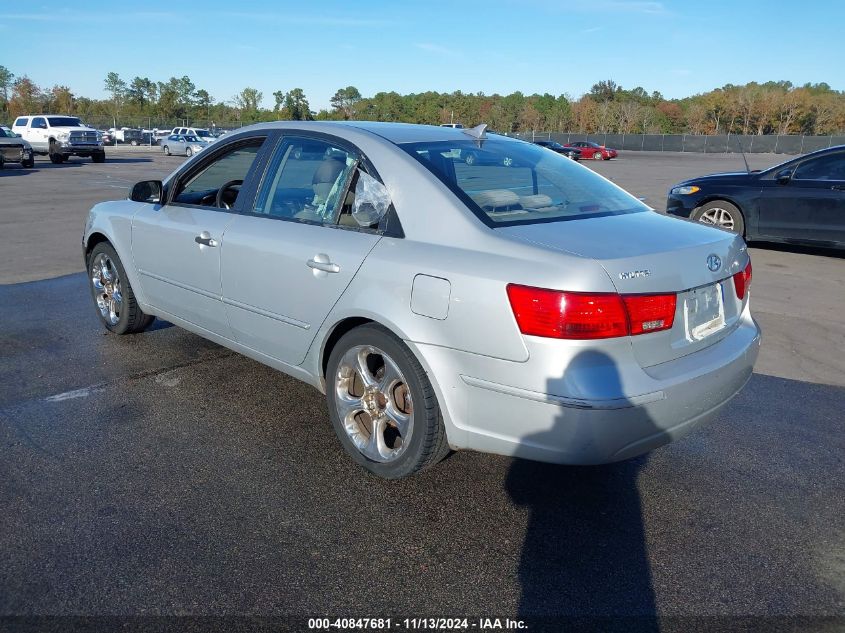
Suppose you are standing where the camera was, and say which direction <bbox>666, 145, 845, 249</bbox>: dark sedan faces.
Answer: facing to the left of the viewer

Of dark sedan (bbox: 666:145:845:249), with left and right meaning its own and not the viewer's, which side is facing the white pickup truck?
front

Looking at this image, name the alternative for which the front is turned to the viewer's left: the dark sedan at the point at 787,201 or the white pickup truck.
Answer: the dark sedan

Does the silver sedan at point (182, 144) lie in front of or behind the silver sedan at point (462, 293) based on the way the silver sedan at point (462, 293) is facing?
in front

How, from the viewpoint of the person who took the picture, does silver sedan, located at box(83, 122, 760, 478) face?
facing away from the viewer and to the left of the viewer

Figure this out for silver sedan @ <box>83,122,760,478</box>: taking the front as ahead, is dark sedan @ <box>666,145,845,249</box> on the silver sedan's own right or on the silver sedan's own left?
on the silver sedan's own right

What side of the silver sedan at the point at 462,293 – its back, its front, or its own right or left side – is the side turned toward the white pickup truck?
front

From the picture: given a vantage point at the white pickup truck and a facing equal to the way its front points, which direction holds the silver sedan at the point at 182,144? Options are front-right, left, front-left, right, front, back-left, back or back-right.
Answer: left

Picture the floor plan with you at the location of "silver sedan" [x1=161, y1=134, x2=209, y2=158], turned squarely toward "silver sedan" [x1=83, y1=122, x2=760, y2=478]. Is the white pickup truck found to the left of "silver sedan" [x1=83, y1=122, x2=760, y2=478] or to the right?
right

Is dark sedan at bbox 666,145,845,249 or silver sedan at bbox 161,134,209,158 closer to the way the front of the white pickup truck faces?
the dark sedan

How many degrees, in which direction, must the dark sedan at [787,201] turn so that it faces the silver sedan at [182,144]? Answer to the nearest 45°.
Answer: approximately 45° to its right

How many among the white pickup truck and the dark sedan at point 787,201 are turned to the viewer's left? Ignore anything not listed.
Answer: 1
